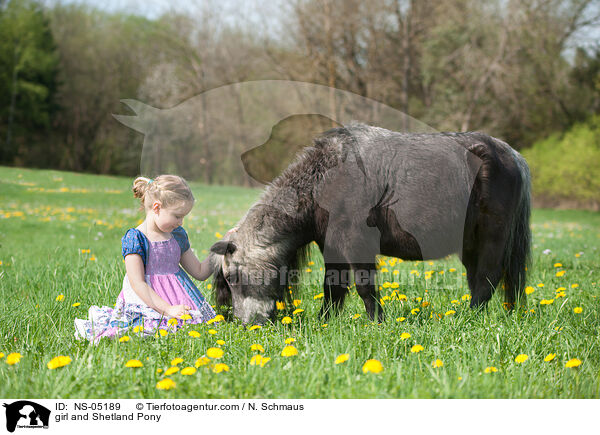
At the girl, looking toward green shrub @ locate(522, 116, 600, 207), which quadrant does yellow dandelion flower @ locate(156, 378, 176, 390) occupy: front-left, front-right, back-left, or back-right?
back-right

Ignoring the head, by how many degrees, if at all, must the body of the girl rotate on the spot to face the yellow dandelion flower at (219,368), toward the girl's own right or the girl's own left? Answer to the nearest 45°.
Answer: approximately 45° to the girl's own right

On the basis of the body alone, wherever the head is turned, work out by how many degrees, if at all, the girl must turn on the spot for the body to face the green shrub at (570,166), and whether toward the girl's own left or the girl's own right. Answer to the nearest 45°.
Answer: approximately 90° to the girl's own left

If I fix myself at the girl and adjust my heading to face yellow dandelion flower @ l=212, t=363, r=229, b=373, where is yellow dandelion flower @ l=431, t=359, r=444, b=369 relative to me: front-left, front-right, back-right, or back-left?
front-left

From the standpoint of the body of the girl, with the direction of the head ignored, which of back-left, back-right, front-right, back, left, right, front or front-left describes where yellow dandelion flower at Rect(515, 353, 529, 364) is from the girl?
front

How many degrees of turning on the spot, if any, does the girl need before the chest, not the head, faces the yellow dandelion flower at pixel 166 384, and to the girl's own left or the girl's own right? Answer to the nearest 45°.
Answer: approximately 45° to the girl's own right

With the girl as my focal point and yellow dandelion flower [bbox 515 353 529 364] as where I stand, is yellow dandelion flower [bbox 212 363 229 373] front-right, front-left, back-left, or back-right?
front-left

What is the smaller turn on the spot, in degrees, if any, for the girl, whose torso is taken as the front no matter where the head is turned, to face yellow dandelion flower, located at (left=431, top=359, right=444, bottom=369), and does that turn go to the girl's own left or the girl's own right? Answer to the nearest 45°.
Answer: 0° — they already face it
